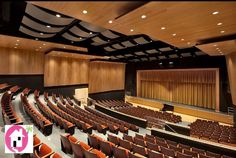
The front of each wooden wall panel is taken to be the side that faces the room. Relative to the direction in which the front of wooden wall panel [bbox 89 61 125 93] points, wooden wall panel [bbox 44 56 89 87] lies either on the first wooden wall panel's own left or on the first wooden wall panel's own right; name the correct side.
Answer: on the first wooden wall panel's own right

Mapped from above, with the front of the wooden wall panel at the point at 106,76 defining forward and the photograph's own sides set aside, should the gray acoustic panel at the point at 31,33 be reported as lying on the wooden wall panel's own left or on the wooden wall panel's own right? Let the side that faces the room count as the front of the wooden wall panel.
on the wooden wall panel's own right

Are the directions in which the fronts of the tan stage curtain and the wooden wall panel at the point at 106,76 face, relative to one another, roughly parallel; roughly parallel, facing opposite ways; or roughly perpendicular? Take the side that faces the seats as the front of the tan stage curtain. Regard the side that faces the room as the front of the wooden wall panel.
roughly perpendicular

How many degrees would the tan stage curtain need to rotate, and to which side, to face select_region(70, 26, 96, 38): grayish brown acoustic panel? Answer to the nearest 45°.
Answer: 0° — it already faces it

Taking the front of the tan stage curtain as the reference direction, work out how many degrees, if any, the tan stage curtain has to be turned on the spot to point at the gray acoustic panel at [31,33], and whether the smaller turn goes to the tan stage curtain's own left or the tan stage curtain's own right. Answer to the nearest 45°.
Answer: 0° — it already faces it

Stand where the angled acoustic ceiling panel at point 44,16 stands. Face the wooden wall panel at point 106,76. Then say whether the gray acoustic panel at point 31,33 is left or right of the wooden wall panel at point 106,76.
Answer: left

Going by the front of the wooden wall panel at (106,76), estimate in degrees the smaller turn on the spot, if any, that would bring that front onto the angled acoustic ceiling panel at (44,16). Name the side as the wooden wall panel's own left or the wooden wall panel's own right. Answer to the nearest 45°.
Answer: approximately 45° to the wooden wall panel's own right

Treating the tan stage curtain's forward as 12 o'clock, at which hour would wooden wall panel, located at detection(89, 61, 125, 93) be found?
The wooden wall panel is roughly at 1 o'clock from the tan stage curtain.

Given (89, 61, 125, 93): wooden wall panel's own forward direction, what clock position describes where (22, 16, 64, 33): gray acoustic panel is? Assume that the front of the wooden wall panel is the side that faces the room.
The gray acoustic panel is roughly at 2 o'clock from the wooden wall panel.

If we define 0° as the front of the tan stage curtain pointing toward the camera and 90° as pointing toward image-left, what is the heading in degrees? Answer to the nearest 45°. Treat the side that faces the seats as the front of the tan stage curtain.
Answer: approximately 45°

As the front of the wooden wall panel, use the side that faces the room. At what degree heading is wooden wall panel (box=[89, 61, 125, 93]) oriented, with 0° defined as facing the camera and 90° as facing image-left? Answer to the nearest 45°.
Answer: approximately 315°
